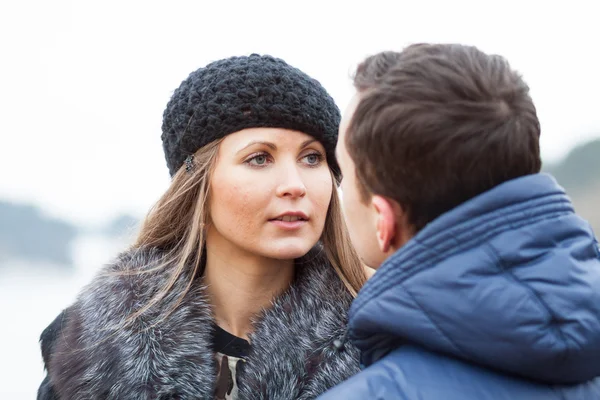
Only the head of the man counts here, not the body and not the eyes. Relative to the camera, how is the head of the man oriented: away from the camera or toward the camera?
away from the camera

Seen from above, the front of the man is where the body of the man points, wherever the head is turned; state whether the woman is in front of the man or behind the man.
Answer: in front

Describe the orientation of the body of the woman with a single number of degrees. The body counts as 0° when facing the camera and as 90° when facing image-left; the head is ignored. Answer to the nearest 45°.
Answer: approximately 315°

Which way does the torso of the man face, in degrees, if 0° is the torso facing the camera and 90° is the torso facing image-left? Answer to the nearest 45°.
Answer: approximately 135°

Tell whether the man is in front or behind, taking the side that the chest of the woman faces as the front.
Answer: in front

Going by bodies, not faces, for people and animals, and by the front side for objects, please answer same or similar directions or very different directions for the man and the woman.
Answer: very different directions
